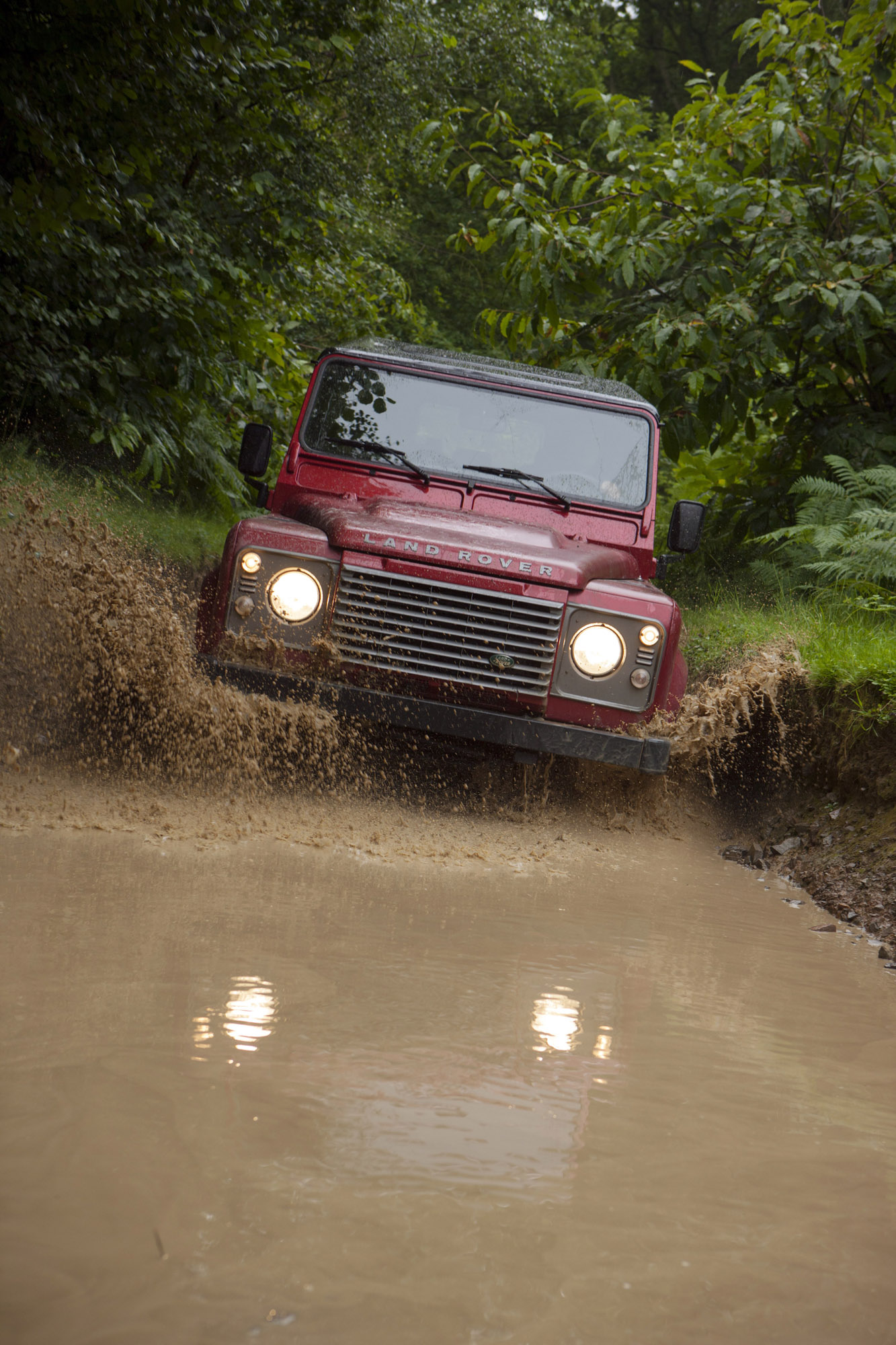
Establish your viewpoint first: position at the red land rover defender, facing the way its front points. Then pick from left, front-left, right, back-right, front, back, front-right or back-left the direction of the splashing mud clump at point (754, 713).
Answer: front-left

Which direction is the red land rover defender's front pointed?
toward the camera
